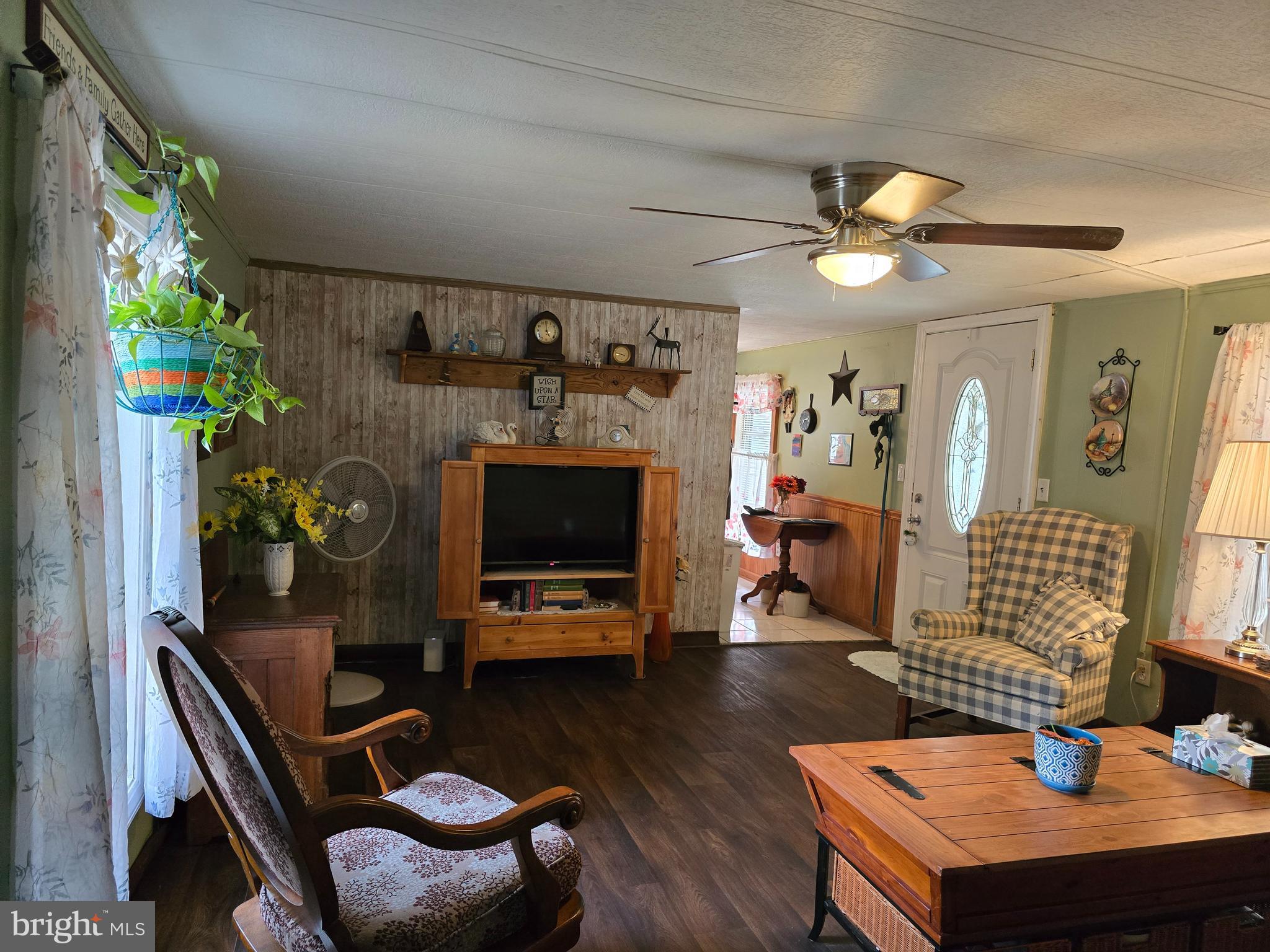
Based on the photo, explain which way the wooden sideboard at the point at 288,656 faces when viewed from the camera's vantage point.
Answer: facing to the right of the viewer

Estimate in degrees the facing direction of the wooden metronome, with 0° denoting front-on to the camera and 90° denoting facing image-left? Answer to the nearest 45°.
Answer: approximately 0°

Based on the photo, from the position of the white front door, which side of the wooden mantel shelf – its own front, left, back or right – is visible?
left

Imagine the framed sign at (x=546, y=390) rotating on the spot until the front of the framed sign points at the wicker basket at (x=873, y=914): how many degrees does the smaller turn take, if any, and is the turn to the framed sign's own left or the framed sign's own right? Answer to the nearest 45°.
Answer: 0° — it already faces it

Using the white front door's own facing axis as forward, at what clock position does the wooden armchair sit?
The wooden armchair is roughly at 11 o'clock from the white front door.

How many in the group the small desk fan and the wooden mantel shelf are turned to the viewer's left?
0

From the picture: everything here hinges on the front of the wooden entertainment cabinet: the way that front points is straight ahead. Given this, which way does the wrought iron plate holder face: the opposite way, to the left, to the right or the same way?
to the right

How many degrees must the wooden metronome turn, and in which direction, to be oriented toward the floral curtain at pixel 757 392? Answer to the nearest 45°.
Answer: approximately 135° to its left

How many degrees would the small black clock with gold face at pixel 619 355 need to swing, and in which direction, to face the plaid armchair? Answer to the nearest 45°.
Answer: approximately 45° to its left

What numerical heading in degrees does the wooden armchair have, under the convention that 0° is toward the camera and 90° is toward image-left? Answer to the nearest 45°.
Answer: approximately 225°

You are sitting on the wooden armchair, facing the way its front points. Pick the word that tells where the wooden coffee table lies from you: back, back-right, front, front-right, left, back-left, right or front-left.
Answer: front-right

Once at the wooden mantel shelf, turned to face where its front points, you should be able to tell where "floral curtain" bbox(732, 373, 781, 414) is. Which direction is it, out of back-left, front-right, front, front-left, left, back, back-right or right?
back-left

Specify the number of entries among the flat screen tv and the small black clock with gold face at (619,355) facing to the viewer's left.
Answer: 0

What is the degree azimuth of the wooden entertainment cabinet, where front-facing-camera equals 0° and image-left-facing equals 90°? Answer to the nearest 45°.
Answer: approximately 0°

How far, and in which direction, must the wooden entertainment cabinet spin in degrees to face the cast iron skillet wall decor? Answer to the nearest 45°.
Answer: approximately 135° to its left
